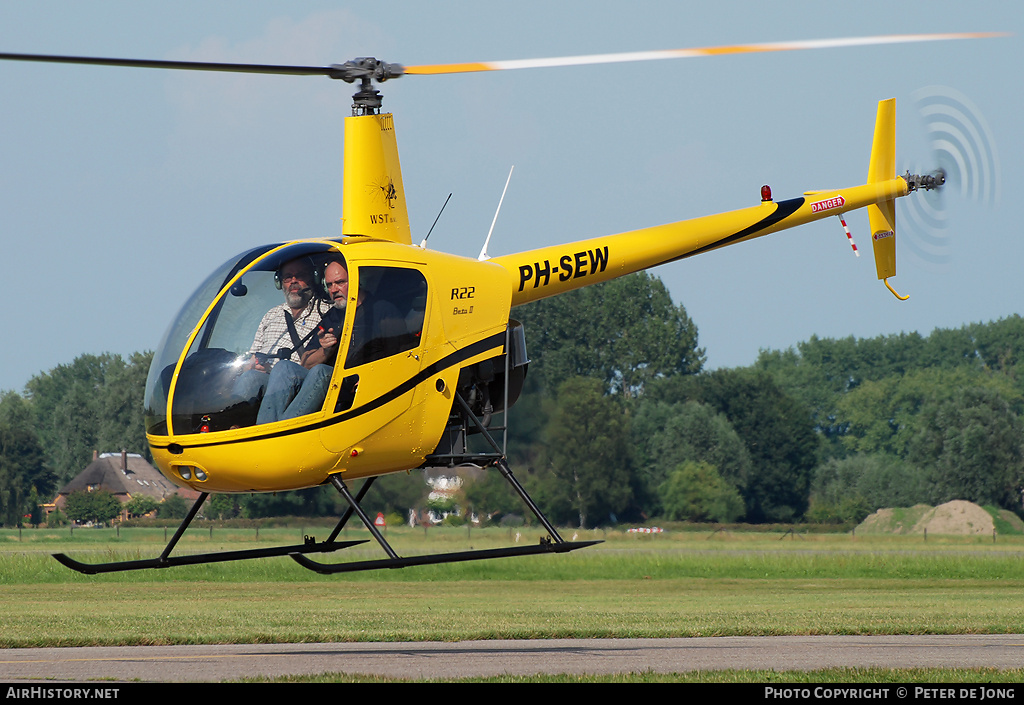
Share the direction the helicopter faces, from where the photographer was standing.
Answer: facing the viewer and to the left of the viewer

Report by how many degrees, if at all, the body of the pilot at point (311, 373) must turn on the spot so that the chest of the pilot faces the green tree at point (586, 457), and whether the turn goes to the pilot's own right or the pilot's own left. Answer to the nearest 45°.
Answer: approximately 135° to the pilot's own right

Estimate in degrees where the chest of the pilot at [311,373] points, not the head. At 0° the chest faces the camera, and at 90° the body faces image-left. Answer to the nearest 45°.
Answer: approximately 45°

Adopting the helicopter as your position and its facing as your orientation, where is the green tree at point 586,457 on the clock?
The green tree is roughly at 5 o'clock from the helicopter.
